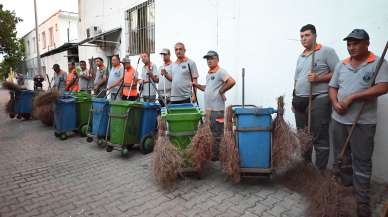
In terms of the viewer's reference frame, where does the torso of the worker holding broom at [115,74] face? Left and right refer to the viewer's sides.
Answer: facing the viewer and to the left of the viewer

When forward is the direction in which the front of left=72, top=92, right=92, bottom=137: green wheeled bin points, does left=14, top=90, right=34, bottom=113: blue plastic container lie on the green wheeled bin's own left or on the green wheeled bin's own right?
on the green wheeled bin's own right

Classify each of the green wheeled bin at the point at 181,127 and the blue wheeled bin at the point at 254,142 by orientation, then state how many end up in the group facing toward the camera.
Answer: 2

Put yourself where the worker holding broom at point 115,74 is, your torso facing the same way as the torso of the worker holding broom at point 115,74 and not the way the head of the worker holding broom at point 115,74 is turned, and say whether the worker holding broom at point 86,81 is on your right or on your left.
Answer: on your right

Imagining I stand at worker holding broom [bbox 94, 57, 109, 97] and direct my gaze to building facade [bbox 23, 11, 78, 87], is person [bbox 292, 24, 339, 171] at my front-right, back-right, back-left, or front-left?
back-right

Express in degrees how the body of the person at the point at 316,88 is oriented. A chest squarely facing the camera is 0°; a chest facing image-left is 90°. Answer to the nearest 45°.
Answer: approximately 45°

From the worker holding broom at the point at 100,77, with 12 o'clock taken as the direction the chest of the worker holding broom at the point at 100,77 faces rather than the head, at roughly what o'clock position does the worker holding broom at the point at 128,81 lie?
the worker holding broom at the point at 128,81 is roughly at 10 o'clock from the worker holding broom at the point at 100,77.

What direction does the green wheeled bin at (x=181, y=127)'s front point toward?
toward the camera

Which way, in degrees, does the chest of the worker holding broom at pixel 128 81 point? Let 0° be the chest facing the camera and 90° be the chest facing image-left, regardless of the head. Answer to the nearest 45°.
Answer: approximately 45°

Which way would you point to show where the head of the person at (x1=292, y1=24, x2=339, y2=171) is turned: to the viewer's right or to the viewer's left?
to the viewer's left

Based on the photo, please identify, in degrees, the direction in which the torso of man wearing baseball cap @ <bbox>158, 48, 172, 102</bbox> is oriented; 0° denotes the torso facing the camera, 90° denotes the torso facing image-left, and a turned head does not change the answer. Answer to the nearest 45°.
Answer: approximately 45°

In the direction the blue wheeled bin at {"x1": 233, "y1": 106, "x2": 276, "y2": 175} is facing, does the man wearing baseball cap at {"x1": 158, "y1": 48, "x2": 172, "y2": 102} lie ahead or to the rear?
to the rear

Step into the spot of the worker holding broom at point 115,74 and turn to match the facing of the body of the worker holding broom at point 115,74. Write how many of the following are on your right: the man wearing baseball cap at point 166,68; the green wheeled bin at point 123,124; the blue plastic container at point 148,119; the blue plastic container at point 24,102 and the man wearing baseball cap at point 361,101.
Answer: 1

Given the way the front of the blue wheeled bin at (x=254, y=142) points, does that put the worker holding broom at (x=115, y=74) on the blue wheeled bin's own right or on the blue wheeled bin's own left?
on the blue wheeled bin's own right

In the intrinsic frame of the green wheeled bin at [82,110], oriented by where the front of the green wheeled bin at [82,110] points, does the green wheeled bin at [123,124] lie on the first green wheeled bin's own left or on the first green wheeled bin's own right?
on the first green wheeled bin's own left

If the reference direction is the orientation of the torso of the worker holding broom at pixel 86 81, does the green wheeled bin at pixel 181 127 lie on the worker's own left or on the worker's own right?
on the worker's own left
